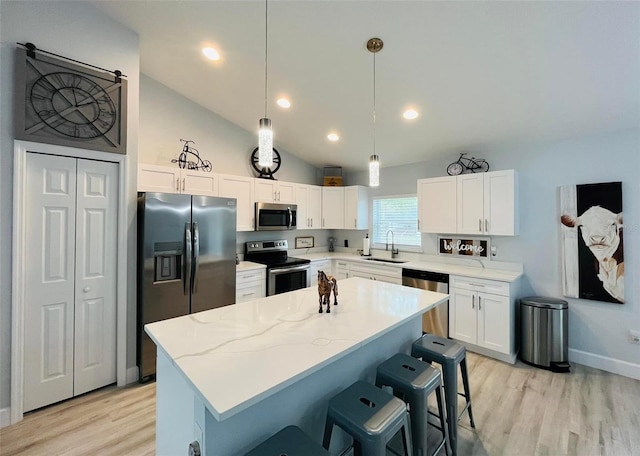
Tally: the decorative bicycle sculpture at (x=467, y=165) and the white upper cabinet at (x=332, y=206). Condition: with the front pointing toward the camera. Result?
1

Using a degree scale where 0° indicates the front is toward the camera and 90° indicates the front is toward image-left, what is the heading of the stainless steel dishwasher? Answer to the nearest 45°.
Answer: approximately 45°

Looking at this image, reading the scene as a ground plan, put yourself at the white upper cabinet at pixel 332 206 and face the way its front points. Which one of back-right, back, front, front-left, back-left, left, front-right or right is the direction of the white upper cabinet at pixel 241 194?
front-right

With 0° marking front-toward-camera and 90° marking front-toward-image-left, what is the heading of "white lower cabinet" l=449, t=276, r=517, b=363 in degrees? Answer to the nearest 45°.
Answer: approximately 45°

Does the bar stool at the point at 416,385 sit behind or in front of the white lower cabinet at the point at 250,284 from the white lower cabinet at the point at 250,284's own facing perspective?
in front

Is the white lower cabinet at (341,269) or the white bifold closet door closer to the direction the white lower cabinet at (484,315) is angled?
the white bifold closet door

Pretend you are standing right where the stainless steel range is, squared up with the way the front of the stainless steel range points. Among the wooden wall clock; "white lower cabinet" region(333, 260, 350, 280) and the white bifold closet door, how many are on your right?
2

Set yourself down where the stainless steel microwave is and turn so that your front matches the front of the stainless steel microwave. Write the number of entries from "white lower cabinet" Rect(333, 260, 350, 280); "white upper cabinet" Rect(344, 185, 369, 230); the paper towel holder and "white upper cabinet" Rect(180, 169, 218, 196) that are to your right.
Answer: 1

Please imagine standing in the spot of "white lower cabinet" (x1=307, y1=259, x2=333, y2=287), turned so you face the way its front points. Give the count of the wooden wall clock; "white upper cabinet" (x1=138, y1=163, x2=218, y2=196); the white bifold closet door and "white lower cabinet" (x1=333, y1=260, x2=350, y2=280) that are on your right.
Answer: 3

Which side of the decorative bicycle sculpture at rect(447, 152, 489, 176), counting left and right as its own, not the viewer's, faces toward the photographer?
left

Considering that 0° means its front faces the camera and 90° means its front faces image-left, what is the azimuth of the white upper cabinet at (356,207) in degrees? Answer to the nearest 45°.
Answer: approximately 45°
